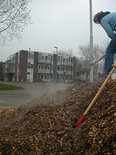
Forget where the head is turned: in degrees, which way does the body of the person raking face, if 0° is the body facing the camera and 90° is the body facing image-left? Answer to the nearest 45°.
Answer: approximately 90°
